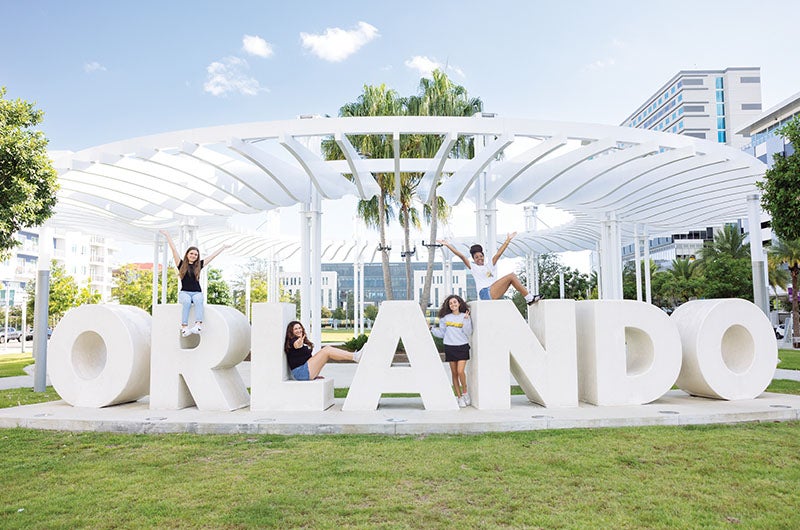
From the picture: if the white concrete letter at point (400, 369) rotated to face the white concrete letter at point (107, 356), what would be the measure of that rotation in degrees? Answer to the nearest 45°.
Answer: approximately 90° to its right

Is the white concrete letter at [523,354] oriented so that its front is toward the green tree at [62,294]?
no

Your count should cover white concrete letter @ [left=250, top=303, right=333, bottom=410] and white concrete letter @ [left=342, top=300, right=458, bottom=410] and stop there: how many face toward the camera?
2

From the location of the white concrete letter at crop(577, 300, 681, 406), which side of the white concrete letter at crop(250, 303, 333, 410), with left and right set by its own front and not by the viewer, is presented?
left

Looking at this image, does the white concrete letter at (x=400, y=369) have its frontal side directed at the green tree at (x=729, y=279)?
no

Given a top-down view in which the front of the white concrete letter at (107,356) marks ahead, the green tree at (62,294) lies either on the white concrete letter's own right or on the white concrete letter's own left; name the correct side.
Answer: on the white concrete letter's own right

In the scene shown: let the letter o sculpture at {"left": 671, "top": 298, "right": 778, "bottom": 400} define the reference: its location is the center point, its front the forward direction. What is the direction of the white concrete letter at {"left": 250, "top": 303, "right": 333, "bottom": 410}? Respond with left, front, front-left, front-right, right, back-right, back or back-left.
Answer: right

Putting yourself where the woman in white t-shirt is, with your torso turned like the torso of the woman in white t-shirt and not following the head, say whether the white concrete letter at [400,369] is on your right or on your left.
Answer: on your right

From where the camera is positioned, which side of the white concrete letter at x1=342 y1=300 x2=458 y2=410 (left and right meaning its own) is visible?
front

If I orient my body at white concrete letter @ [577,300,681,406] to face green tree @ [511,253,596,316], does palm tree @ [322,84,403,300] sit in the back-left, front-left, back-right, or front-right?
front-left

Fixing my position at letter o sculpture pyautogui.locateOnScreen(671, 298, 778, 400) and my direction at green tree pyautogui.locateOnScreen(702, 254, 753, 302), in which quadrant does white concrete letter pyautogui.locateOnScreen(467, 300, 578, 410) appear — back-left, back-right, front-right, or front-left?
back-left

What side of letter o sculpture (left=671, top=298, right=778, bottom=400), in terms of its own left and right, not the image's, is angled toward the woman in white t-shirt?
right

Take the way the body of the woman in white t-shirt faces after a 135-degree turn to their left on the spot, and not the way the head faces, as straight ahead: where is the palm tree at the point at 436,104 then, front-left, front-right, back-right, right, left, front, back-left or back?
front

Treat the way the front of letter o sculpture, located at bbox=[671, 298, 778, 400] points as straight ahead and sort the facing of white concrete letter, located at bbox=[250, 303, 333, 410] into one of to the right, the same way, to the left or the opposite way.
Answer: the same way

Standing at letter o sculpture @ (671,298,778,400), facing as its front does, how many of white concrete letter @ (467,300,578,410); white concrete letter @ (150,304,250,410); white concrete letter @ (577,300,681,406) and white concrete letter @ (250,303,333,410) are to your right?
4

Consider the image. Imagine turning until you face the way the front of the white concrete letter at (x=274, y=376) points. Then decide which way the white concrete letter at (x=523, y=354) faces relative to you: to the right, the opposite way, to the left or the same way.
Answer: the same way

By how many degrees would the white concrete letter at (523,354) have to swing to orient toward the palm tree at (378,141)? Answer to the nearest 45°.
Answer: approximately 180°

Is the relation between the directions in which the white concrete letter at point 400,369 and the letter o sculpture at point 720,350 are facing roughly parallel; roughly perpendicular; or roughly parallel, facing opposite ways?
roughly parallel

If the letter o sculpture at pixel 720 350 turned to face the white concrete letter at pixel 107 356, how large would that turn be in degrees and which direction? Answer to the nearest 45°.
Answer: approximately 90° to its right

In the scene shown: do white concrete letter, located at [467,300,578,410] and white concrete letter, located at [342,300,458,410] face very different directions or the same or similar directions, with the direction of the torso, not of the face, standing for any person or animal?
same or similar directions

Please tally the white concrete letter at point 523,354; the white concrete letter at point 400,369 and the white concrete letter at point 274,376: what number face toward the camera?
3

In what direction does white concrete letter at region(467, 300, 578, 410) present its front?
toward the camera

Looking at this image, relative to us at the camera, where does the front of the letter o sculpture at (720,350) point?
facing the viewer and to the right of the viewer
